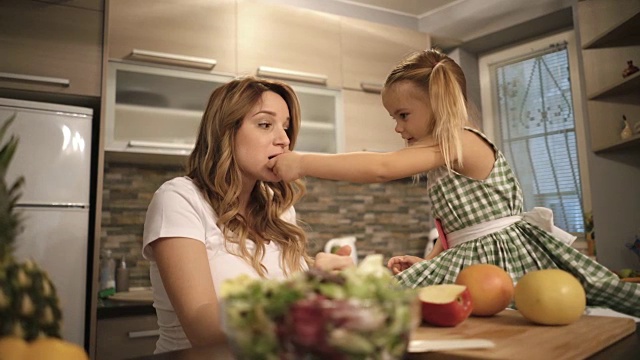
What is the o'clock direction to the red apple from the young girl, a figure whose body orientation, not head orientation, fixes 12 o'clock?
The red apple is roughly at 9 o'clock from the young girl.

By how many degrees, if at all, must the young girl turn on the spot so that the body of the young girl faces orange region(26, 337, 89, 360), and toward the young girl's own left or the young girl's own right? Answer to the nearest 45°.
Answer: approximately 90° to the young girl's own left

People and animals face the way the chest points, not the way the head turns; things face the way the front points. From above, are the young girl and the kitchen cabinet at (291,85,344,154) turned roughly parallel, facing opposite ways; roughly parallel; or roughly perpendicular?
roughly perpendicular

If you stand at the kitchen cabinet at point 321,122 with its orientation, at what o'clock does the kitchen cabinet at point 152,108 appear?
the kitchen cabinet at point 152,108 is roughly at 2 o'clock from the kitchen cabinet at point 321,122.

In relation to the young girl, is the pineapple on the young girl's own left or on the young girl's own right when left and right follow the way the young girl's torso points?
on the young girl's own left

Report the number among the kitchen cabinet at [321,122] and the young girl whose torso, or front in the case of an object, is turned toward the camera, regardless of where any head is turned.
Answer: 1

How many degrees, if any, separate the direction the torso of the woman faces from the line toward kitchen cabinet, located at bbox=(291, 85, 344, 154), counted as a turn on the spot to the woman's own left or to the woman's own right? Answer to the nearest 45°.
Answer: approximately 135° to the woman's own left

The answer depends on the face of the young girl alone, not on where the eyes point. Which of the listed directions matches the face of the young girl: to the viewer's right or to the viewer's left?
to the viewer's left

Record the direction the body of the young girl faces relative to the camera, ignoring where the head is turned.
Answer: to the viewer's left
